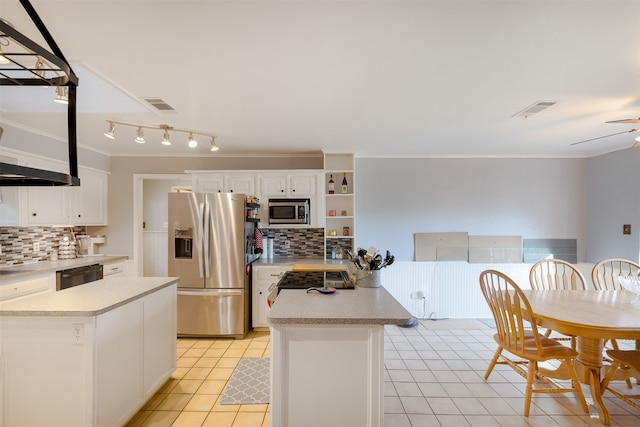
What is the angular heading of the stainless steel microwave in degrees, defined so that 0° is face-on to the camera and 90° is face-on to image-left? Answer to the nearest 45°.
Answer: approximately 0°

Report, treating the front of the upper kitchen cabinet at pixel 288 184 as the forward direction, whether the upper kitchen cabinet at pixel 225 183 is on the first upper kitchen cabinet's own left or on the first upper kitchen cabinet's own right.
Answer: on the first upper kitchen cabinet's own right

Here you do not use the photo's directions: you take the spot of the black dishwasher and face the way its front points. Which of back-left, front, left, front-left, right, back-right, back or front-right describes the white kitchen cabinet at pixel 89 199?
back-left

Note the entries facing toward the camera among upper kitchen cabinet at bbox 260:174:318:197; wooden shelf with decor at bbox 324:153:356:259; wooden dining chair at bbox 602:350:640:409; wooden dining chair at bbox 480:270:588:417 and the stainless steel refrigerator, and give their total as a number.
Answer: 3

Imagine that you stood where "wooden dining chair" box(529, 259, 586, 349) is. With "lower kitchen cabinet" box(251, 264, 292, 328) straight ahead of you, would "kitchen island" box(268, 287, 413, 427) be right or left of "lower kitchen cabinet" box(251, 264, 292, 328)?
left

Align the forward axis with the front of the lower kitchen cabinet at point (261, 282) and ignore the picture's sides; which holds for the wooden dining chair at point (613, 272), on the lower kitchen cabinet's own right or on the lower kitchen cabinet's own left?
on the lower kitchen cabinet's own left

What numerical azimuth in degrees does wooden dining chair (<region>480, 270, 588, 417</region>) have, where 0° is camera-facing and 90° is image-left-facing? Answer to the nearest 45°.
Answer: approximately 225°

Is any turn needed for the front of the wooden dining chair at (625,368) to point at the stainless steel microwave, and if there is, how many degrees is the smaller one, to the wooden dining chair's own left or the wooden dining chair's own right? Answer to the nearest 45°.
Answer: approximately 45° to the wooden dining chair's own left

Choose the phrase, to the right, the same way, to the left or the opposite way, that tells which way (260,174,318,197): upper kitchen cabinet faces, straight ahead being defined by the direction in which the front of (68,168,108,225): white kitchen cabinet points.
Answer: to the right
